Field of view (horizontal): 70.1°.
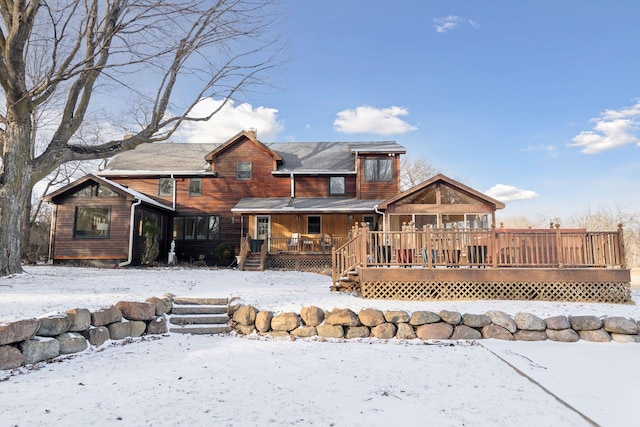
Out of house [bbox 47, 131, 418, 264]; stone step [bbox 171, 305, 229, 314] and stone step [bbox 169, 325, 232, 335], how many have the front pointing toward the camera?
3

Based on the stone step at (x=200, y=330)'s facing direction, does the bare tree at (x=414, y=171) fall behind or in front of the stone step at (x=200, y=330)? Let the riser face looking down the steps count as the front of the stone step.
behind

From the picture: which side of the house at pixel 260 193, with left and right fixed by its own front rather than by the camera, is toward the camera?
front

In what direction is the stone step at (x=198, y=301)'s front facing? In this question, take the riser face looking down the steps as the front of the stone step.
toward the camera

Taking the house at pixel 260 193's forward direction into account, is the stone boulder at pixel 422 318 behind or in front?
in front

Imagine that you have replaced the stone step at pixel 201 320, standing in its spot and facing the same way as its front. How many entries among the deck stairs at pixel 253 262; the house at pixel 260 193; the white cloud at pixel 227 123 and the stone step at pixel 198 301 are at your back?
4

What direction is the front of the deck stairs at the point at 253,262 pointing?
toward the camera

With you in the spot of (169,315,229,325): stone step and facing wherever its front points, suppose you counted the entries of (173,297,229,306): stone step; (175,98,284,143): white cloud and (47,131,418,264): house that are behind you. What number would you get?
3

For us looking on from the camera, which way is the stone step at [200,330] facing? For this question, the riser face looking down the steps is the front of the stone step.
facing the viewer
